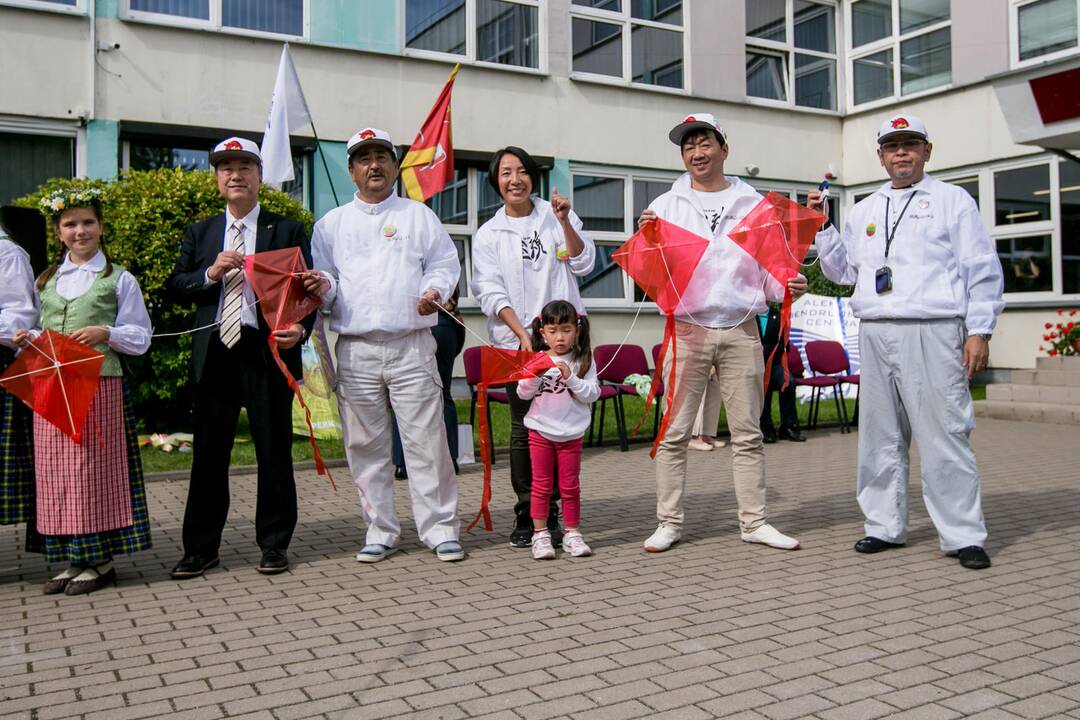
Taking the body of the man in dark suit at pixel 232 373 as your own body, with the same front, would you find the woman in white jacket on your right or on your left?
on your left

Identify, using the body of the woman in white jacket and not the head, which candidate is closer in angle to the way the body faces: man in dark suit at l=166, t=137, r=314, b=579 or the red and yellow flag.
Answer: the man in dark suit

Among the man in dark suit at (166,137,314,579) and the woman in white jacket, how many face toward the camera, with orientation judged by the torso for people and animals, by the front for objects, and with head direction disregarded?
2

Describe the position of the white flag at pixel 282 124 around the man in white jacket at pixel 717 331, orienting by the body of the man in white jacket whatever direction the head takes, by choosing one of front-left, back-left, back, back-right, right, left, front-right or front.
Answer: back-right

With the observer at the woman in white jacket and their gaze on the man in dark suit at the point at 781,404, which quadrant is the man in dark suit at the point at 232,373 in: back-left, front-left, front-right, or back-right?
back-left

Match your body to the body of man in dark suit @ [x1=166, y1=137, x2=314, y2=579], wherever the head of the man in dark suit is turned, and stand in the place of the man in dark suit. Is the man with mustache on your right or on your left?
on your left

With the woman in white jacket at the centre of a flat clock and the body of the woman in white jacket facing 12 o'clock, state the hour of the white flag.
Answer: The white flag is roughly at 5 o'clock from the woman in white jacket.

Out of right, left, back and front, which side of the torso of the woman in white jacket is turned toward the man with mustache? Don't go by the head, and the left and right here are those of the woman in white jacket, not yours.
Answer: right

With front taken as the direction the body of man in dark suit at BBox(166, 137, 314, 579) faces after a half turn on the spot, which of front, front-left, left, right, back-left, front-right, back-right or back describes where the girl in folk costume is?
left

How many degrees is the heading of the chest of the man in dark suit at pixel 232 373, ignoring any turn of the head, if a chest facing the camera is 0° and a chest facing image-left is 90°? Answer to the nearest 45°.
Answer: approximately 0°

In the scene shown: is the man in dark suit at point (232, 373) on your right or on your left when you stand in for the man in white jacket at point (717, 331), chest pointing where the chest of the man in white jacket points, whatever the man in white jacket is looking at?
on your right
